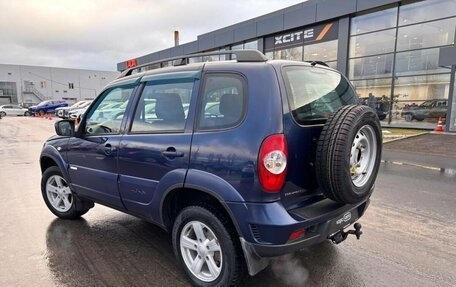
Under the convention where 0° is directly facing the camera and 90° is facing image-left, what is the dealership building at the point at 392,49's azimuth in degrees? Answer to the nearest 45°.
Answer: approximately 45°

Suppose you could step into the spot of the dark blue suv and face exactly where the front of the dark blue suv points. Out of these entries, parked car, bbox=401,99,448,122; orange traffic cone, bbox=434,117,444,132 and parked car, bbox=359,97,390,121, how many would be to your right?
3

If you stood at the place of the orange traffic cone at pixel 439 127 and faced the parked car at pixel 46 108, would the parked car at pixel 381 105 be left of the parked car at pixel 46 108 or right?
right

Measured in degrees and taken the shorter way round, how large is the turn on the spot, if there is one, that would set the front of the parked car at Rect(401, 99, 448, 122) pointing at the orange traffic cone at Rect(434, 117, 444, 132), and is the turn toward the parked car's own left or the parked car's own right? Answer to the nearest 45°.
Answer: approximately 90° to the parked car's own left

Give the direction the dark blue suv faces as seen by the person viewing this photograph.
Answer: facing away from the viewer and to the left of the viewer

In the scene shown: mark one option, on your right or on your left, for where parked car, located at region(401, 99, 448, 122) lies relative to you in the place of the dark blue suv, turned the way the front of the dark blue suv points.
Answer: on your right

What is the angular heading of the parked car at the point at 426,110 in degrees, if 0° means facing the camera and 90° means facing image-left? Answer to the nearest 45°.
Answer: approximately 45°

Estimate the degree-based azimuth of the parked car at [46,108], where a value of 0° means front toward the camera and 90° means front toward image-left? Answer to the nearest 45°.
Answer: approximately 45°

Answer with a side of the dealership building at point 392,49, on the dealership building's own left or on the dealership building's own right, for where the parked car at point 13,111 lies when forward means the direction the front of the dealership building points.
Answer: on the dealership building's own right

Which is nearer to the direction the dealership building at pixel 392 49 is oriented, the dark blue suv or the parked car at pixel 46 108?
the dark blue suv

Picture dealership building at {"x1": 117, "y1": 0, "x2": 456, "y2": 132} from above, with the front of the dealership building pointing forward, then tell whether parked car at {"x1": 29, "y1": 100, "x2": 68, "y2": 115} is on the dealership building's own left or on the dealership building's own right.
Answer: on the dealership building's own right
